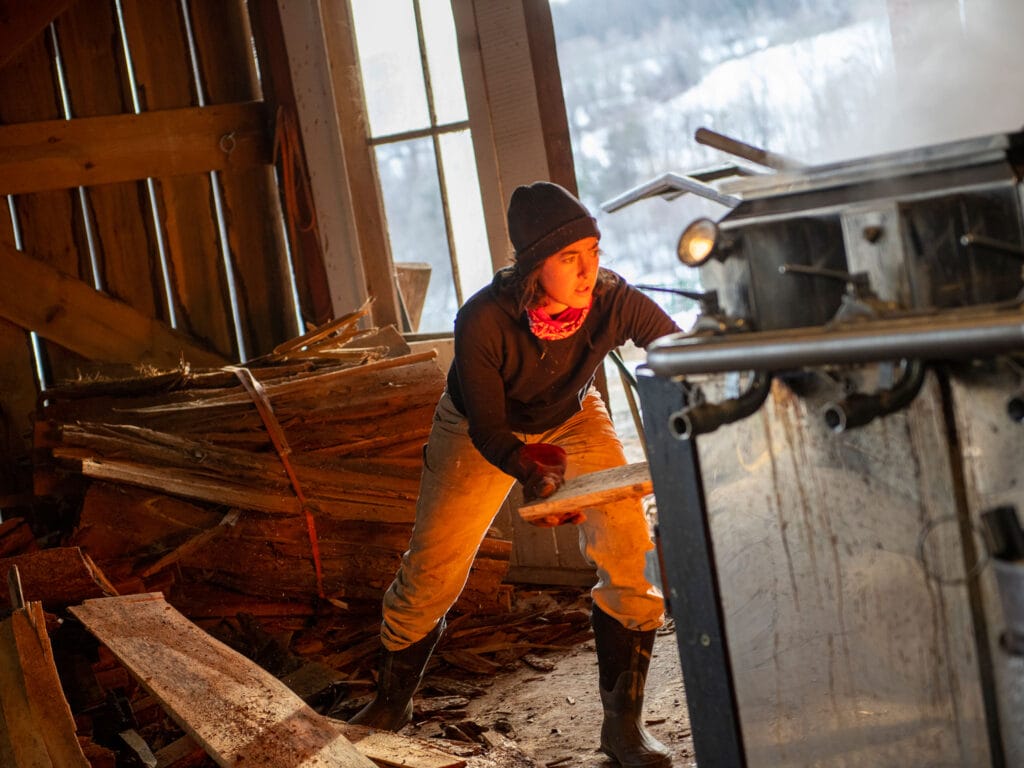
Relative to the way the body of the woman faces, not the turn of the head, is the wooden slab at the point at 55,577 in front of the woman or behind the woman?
behind

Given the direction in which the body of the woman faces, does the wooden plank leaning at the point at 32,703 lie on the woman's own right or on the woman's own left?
on the woman's own right

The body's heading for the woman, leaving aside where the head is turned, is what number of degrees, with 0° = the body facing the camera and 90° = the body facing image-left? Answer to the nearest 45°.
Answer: approximately 315°
